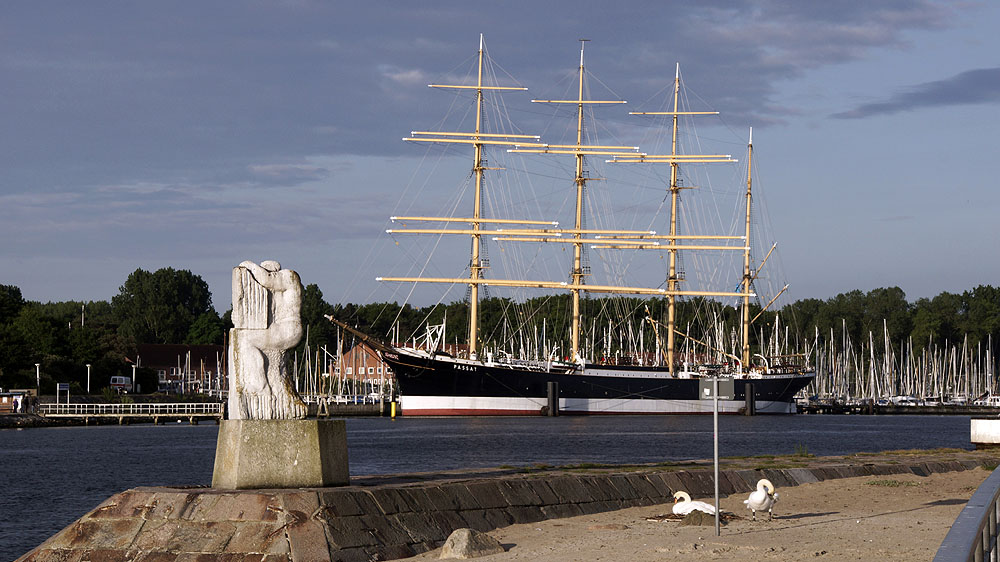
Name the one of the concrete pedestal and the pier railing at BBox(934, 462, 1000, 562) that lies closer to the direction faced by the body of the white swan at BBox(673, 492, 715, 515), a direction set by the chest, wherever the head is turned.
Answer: the concrete pedestal

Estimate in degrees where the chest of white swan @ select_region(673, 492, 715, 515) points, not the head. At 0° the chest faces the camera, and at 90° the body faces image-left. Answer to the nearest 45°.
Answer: approximately 90°

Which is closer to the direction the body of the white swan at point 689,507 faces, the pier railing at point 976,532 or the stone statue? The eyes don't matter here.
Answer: the stone statue

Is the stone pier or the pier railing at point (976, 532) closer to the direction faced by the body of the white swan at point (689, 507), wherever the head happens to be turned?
the stone pier

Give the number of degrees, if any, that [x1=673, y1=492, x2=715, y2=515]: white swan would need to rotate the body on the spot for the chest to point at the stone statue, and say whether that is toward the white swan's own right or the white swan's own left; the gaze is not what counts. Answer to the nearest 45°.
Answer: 0° — it already faces it

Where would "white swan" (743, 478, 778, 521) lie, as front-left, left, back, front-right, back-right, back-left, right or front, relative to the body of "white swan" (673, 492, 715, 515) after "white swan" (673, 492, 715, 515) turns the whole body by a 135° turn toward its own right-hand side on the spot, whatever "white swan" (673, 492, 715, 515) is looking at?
front-right

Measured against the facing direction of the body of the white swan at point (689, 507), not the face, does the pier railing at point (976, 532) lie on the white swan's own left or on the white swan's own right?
on the white swan's own left
